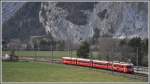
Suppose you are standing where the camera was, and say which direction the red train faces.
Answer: facing the viewer and to the right of the viewer

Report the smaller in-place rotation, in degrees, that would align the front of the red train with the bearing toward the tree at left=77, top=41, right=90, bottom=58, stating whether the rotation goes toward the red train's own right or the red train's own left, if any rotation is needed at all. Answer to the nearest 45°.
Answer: approximately 180°
